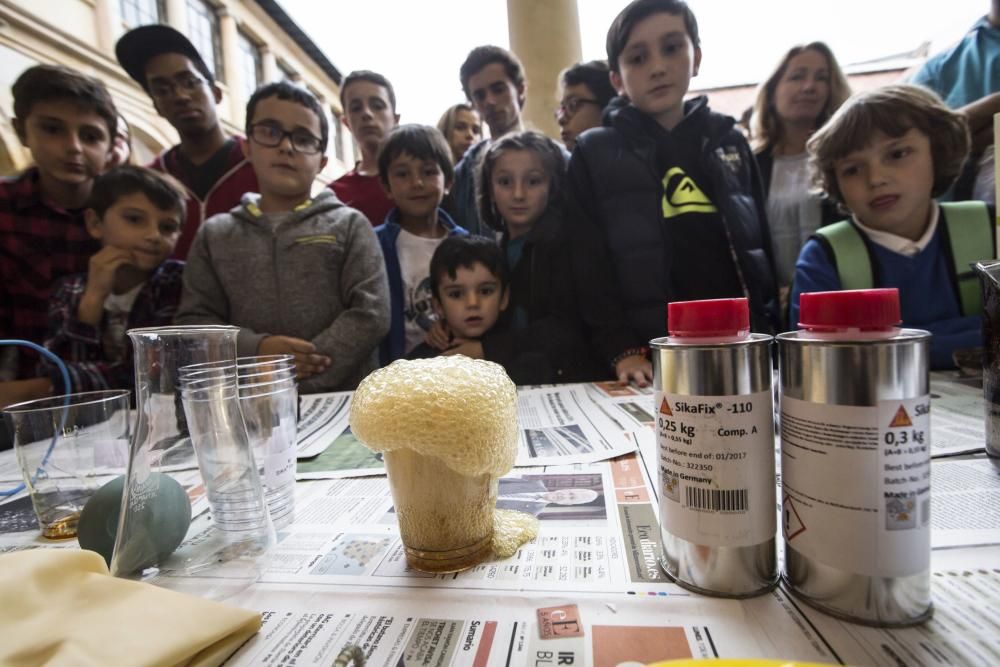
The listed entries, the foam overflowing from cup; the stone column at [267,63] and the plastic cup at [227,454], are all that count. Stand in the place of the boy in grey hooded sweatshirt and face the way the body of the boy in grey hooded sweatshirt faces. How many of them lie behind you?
1

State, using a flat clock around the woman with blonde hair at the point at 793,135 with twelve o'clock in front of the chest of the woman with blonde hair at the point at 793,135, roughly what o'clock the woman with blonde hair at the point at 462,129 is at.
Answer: the woman with blonde hair at the point at 462,129 is roughly at 3 o'clock from the woman with blonde hair at the point at 793,135.

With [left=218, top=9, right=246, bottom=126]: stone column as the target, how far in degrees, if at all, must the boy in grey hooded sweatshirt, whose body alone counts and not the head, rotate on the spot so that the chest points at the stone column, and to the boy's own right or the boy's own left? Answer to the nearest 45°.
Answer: approximately 180°

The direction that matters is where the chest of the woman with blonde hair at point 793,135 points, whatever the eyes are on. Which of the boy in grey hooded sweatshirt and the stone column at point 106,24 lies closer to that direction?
the boy in grey hooded sweatshirt

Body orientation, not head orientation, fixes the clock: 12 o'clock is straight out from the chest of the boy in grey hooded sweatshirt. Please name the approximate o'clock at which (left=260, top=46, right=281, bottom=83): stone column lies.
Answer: The stone column is roughly at 6 o'clock from the boy in grey hooded sweatshirt.

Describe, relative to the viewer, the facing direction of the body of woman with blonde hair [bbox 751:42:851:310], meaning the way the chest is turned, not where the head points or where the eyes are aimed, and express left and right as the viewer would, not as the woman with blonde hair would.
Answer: facing the viewer

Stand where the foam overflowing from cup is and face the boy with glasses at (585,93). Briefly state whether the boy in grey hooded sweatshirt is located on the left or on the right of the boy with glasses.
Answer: left

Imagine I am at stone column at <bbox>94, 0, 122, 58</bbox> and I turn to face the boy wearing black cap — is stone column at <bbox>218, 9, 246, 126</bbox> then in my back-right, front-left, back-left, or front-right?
back-left

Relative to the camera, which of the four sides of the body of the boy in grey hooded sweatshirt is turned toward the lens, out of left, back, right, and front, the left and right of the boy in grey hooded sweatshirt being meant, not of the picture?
front

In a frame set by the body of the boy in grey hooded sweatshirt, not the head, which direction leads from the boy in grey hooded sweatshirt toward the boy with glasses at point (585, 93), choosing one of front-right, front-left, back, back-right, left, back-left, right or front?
left

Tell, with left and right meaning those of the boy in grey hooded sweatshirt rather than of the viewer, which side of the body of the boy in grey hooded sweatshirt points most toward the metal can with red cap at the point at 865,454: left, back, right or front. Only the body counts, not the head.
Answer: front

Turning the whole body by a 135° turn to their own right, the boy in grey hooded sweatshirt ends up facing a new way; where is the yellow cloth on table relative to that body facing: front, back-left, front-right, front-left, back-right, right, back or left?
back-left

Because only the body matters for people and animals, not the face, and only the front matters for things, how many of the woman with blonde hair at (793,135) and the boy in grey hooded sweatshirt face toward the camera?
2

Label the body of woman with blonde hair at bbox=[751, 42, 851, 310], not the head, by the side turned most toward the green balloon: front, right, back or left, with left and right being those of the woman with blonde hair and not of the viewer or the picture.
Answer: front
